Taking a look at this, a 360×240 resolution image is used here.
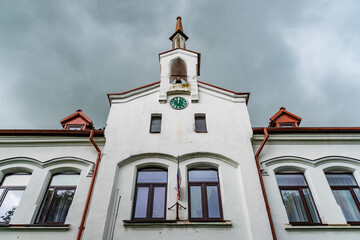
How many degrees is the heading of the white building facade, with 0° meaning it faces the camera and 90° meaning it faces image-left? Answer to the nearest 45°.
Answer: approximately 0°
